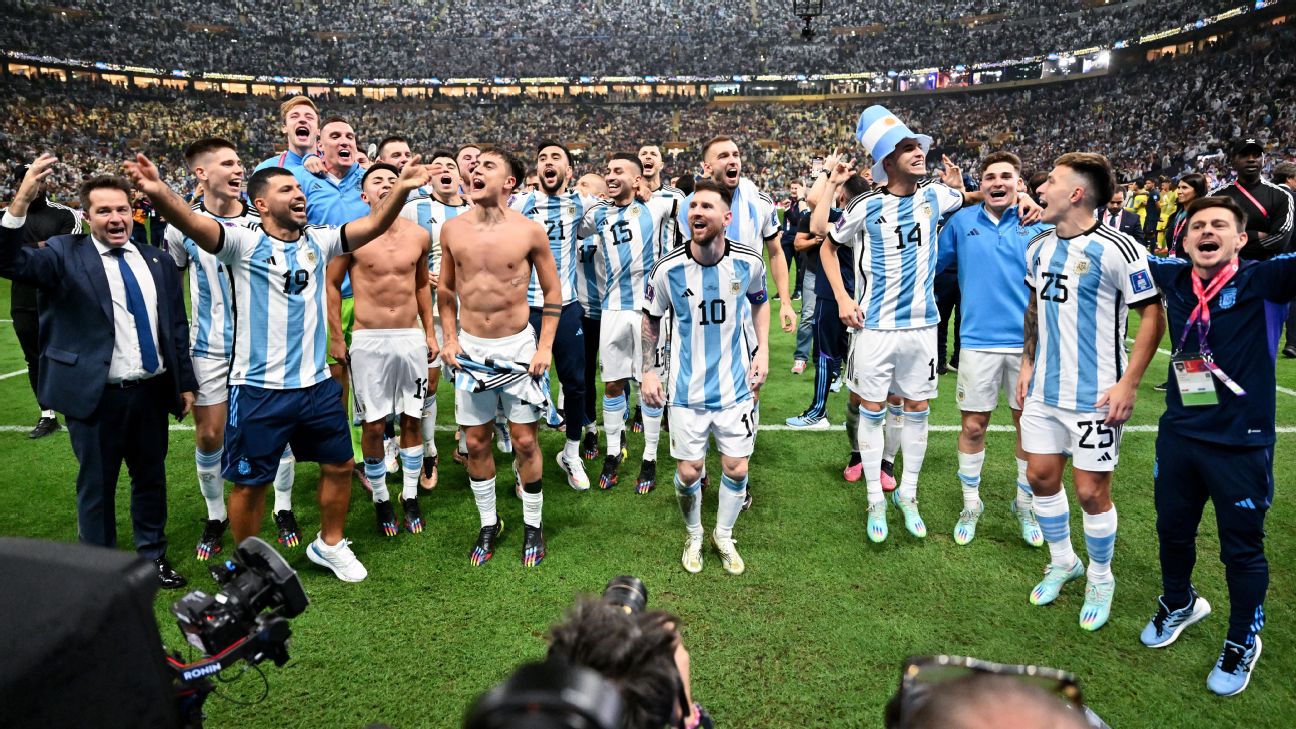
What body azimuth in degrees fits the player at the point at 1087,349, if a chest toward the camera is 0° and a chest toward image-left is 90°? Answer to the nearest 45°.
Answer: approximately 45°

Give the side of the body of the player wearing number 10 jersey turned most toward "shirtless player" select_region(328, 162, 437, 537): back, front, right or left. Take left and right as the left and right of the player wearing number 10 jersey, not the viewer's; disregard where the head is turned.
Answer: right

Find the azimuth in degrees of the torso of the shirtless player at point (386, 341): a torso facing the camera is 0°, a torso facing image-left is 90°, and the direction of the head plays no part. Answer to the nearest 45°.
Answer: approximately 0°

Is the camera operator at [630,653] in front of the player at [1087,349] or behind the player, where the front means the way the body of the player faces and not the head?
in front

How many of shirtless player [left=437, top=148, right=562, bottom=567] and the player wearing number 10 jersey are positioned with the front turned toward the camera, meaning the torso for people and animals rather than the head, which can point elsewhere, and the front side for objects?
2

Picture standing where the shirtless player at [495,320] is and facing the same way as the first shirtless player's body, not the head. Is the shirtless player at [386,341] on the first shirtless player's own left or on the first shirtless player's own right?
on the first shirtless player's own right

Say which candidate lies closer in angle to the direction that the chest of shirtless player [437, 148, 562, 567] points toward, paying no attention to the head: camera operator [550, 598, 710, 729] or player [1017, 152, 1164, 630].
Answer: the camera operator

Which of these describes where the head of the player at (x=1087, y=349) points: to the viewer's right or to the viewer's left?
to the viewer's left

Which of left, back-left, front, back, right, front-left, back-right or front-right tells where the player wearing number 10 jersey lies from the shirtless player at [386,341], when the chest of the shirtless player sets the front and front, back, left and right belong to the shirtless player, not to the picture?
front-left

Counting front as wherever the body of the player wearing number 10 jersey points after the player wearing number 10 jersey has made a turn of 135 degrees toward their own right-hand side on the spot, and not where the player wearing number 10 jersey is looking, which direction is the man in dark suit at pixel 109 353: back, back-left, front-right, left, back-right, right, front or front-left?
front-left

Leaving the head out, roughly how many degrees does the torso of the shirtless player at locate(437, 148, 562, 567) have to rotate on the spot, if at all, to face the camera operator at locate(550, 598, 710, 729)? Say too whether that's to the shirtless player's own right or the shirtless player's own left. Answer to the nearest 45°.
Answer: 0° — they already face them

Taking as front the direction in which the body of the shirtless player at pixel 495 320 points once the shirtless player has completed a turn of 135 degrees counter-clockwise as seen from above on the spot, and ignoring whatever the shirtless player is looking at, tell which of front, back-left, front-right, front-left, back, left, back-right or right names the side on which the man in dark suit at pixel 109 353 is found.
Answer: back-left

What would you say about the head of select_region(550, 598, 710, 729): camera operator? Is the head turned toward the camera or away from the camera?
away from the camera

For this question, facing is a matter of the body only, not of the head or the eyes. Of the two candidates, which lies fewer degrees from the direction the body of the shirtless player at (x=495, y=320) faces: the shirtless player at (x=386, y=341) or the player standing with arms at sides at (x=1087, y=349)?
the player standing with arms at sides

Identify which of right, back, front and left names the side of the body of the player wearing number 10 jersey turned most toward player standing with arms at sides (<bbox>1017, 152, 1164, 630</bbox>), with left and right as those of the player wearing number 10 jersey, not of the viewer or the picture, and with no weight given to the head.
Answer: left
